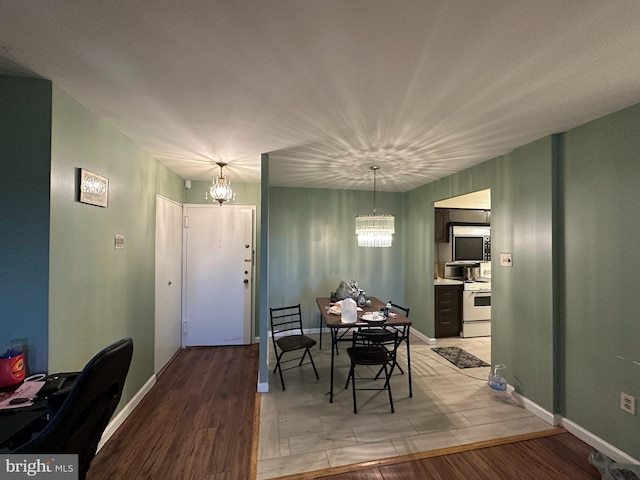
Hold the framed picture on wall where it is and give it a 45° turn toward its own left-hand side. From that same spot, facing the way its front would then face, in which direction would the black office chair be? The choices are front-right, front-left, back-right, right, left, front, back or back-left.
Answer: right

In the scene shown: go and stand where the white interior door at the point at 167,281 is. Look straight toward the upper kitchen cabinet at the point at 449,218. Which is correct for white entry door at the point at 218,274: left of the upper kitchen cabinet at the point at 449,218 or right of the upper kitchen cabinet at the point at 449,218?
left

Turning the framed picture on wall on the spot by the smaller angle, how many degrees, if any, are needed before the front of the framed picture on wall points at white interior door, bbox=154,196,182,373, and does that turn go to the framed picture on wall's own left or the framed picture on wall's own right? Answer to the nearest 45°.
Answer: approximately 90° to the framed picture on wall's own left

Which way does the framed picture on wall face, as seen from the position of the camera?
facing the viewer and to the right of the viewer

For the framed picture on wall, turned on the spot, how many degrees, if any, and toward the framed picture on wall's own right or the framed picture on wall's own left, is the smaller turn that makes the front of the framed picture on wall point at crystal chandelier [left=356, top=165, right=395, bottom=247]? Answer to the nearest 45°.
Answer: approximately 45° to the framed picture on wall's own left

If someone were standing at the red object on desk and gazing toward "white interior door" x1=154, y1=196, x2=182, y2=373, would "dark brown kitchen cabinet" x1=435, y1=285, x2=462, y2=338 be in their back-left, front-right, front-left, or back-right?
front-right

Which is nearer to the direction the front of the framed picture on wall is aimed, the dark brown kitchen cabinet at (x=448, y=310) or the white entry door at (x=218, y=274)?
the dark brown kitchen cabinet

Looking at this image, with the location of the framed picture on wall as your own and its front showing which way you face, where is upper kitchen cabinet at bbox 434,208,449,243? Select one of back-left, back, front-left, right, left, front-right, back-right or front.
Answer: front-left

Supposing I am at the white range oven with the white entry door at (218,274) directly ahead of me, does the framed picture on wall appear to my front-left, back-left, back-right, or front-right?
front-left

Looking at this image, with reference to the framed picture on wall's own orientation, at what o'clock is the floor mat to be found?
The floor mat is roughly at 11 o'clock from the framed picture on wall.

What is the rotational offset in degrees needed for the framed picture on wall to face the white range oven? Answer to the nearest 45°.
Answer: approximately 45° to its left

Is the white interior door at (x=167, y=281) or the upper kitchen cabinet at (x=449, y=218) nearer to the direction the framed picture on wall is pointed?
the upper kitchen cabinet

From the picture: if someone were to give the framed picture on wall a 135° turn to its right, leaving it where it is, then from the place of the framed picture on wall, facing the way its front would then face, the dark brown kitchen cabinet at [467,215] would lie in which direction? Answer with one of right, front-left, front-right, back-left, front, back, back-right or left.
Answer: back

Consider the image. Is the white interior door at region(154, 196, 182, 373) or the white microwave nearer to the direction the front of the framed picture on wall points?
the white microwave

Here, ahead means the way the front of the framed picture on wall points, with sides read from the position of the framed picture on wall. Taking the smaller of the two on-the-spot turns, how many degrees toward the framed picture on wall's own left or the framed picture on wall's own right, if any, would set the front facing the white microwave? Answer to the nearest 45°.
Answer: approximately 45° to the framed picture on wall's own left
